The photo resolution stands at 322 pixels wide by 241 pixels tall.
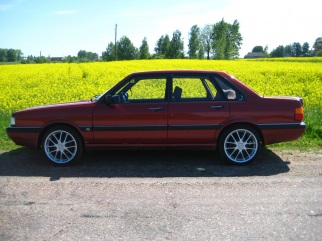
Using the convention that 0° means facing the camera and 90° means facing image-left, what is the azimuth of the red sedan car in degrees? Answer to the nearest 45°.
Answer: approximately 90°
